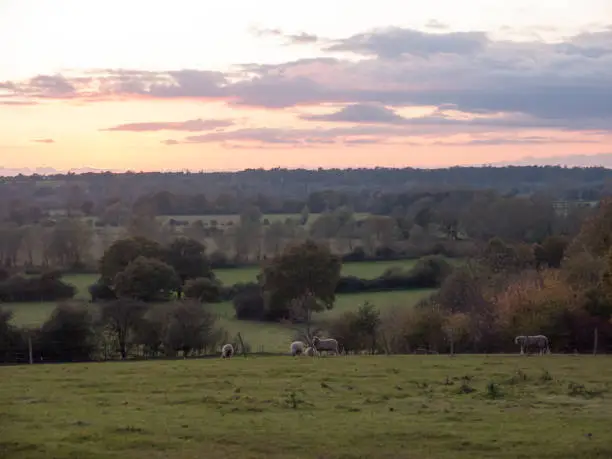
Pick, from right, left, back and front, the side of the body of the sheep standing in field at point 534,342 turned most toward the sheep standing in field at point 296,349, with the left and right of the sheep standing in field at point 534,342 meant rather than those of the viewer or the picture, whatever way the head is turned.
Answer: front

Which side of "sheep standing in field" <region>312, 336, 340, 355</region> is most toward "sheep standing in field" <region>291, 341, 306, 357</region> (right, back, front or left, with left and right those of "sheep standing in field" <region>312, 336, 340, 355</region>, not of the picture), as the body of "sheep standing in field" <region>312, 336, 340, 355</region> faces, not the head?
front

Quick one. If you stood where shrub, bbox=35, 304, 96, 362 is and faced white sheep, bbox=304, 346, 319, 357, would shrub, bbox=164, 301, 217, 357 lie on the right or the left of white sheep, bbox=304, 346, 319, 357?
left

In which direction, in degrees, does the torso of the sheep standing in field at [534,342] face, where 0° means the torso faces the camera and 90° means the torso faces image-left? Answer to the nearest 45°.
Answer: approximately 90°

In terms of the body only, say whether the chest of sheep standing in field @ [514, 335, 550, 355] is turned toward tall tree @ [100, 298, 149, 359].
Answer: yes

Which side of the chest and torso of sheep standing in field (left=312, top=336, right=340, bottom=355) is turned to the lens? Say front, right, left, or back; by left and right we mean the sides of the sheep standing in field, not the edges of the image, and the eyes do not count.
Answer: left

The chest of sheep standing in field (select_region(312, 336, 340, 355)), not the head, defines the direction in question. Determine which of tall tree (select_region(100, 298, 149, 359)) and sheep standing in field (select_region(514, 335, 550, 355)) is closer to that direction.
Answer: the tall tree

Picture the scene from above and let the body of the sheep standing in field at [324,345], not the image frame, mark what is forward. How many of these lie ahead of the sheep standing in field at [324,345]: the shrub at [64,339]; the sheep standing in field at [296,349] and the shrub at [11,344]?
3
